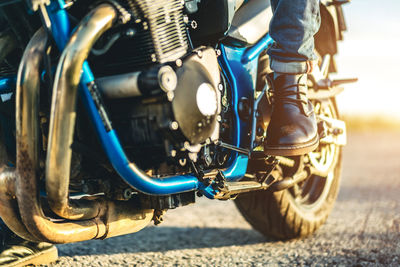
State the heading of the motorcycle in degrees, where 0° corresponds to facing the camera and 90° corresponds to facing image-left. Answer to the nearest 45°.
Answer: approximately 45°
